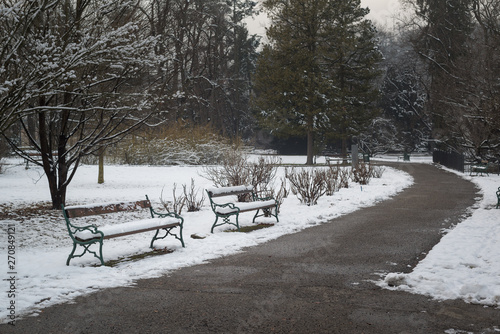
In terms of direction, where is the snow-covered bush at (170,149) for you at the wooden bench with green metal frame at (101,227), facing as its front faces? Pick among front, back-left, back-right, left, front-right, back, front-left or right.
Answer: back-left

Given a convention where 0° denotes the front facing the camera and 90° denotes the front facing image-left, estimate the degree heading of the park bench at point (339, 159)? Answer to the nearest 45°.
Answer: approximately 0°

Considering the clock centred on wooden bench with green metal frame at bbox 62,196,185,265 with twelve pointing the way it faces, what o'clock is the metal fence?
The metal fence is roughly at 9 o'clock from the wooden bench with green metal frame.

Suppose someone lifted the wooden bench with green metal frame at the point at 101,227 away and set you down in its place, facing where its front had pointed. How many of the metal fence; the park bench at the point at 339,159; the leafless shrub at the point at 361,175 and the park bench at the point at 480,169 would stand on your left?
4

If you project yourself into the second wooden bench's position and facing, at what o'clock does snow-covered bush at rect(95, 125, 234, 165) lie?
The snow-covered bush is roughly at 7 o'clock from the second wooden bench.

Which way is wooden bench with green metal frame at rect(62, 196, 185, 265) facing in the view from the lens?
facing the viewer and to the right of the viewer

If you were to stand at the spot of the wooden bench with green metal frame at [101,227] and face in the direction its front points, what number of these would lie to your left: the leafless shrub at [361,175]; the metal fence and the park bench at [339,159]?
3

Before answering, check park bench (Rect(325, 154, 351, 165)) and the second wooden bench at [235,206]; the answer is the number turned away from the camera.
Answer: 0

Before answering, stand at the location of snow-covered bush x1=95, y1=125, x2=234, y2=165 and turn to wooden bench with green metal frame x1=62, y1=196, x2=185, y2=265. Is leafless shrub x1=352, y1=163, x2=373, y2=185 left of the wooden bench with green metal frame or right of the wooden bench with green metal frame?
left

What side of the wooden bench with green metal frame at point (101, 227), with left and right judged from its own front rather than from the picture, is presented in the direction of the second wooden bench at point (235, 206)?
left

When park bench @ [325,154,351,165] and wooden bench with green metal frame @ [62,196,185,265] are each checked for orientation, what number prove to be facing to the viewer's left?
0

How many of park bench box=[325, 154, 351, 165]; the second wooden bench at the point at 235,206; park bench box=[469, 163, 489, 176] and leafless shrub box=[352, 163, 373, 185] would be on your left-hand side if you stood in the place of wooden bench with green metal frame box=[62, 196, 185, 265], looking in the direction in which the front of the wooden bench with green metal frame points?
4

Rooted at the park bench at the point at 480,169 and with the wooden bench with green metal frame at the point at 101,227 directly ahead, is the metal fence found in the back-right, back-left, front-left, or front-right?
back-right
